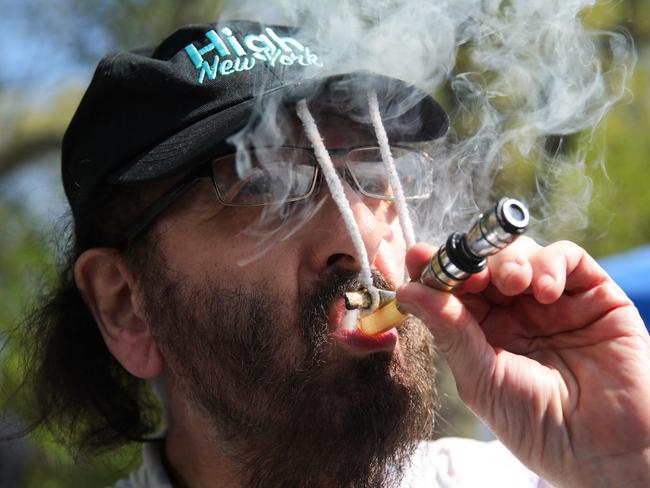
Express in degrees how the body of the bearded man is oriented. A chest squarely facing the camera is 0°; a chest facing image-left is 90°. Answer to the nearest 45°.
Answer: approximately 315°

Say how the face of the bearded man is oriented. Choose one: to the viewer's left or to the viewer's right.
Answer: to the viewer's right
